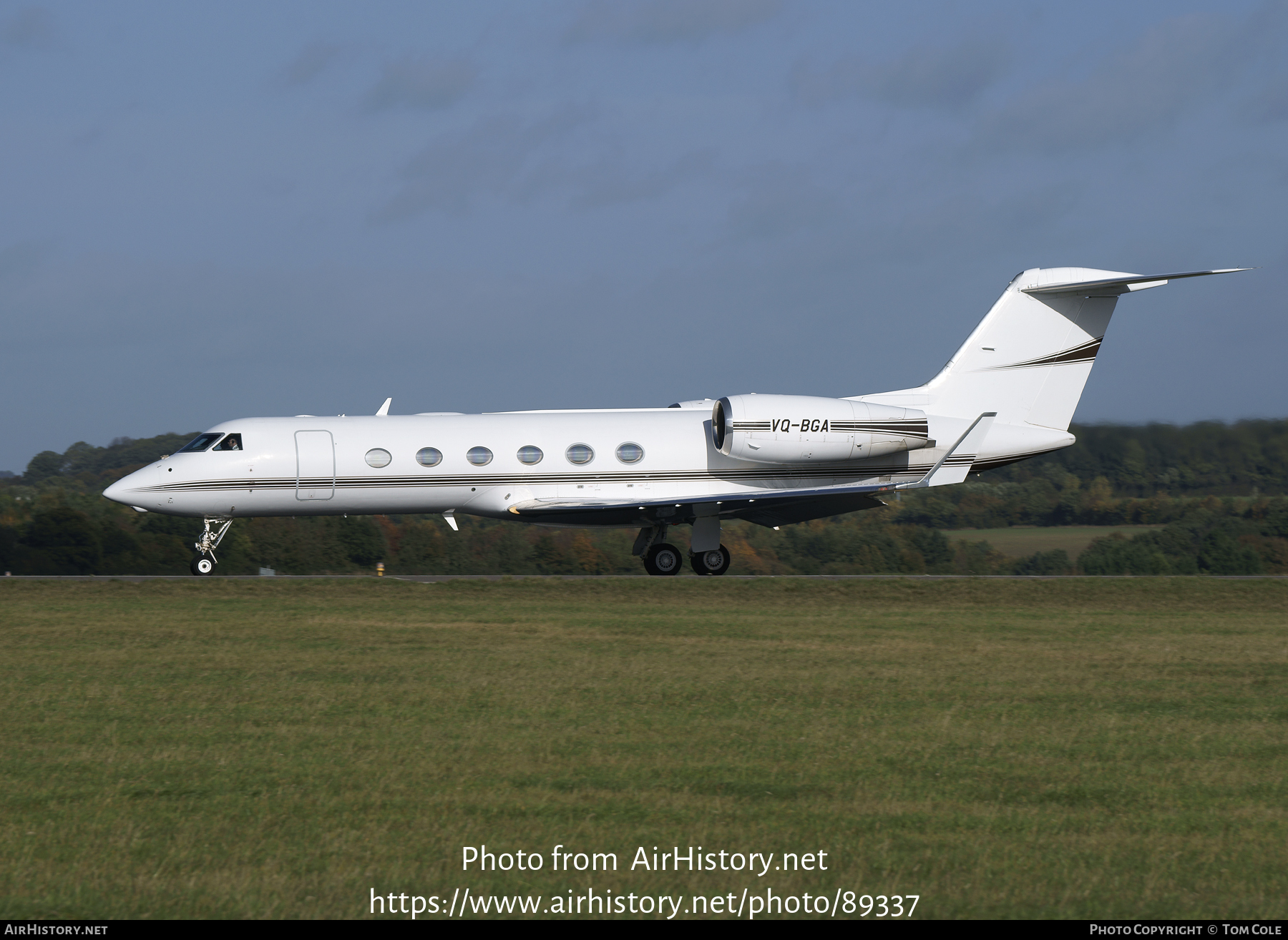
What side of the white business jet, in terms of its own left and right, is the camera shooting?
left
